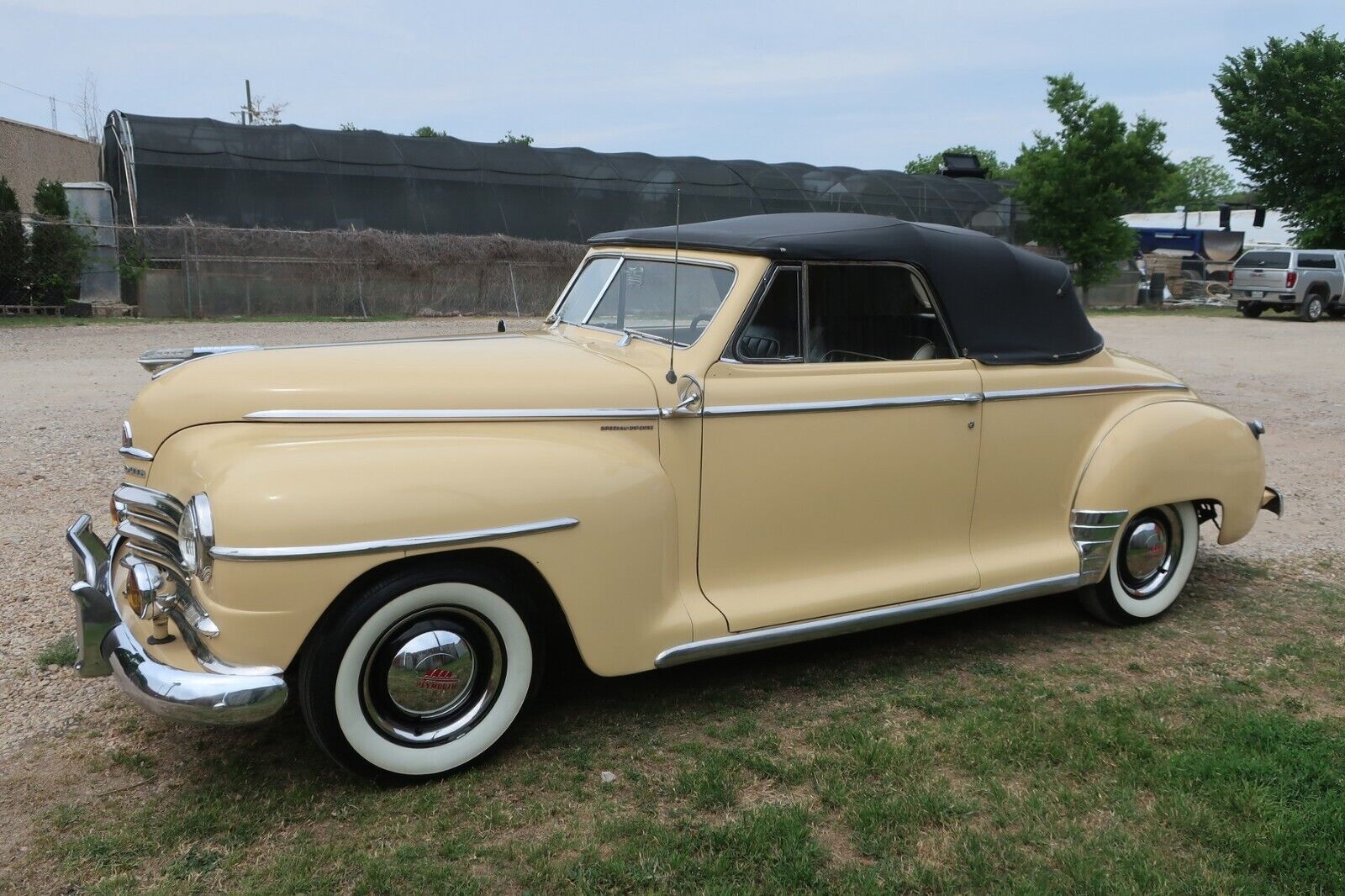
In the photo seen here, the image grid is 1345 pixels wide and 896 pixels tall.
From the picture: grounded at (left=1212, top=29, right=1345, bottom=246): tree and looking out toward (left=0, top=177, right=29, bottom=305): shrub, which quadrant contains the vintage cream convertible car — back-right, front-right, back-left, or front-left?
front-left

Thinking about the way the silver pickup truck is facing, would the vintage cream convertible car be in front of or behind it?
behind

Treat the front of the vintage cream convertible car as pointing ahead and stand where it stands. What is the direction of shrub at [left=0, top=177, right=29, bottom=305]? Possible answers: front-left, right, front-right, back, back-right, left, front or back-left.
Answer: right

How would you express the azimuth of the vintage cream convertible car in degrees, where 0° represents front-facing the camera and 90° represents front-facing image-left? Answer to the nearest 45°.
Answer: approximately 45°

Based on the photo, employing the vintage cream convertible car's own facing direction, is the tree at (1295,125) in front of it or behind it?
behind

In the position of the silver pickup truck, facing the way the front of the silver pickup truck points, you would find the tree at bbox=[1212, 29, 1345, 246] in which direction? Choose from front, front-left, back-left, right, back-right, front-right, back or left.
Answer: front-left

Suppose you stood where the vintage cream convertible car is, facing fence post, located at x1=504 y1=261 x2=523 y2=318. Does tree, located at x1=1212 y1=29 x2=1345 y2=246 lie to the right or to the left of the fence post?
right

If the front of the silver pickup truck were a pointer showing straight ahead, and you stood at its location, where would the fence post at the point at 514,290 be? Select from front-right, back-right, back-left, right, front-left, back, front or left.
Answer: back

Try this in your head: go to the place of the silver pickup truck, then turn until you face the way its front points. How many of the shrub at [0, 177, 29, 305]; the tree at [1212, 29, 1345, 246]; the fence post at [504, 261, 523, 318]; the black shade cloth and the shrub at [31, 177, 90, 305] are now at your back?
4

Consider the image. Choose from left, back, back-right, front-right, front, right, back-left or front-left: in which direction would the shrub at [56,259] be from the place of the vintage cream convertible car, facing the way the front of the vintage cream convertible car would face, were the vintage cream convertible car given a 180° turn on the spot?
left

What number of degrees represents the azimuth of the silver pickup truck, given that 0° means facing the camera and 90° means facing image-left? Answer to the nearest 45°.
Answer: approximately 225°

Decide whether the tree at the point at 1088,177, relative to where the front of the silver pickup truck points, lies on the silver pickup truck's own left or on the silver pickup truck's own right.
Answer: on the silver pickup truck's own left
